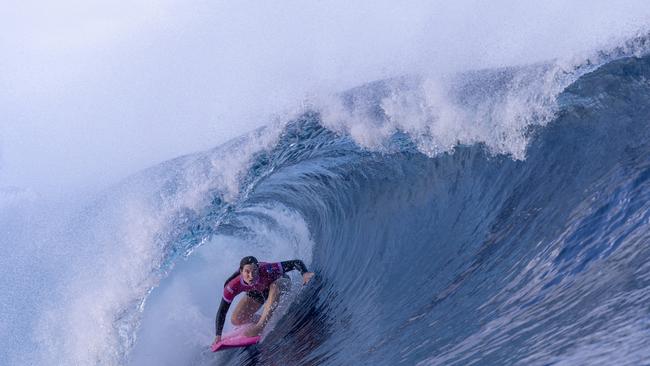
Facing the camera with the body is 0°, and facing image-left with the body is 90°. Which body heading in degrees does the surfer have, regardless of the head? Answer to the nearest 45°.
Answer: approximately 0°
